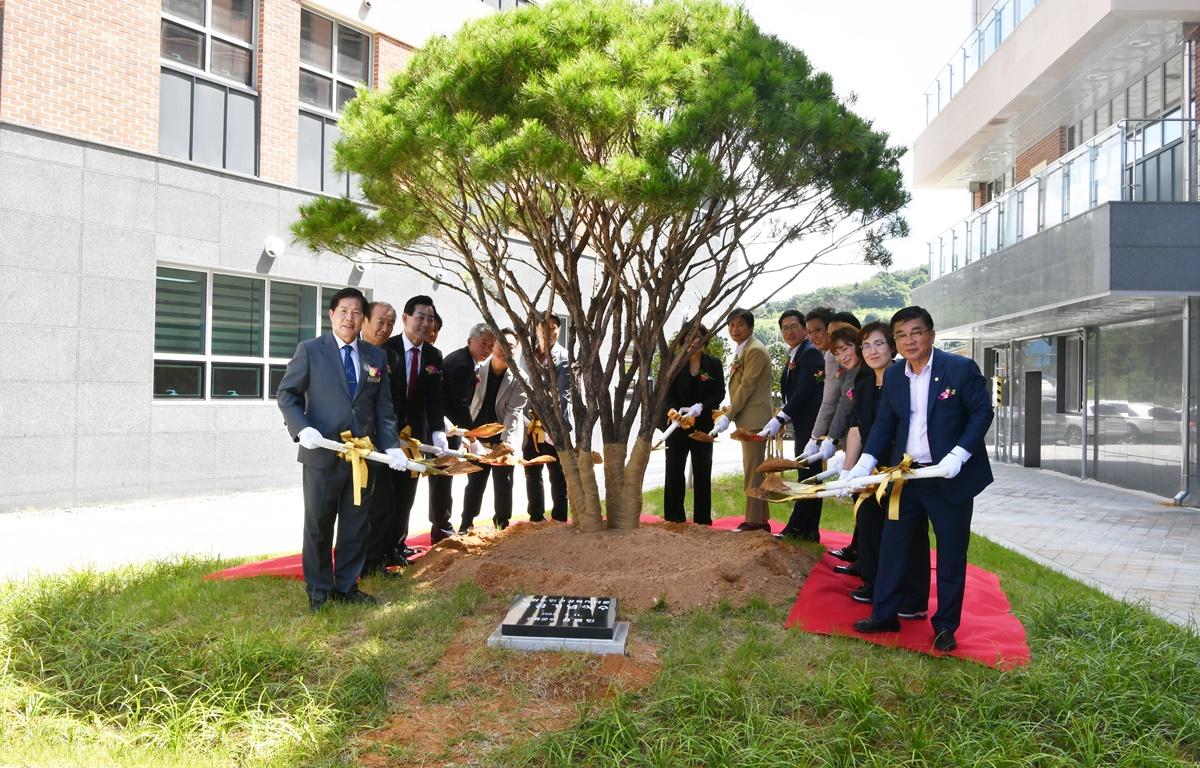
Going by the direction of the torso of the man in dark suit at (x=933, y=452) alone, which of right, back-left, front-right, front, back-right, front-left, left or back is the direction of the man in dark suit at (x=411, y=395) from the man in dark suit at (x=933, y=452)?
front-right

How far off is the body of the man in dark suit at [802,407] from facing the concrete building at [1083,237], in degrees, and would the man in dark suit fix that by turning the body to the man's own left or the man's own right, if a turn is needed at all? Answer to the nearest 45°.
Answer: approximately 180°

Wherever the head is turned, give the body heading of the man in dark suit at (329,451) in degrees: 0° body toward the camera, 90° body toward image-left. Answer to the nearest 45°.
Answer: approximately 315°

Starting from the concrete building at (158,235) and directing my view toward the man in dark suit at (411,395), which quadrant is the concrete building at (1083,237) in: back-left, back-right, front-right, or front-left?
front-left

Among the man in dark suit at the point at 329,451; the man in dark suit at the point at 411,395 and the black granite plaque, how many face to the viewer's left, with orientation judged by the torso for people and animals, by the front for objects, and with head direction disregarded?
0

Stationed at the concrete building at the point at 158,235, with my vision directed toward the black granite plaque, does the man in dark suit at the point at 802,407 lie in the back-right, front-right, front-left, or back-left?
front-left

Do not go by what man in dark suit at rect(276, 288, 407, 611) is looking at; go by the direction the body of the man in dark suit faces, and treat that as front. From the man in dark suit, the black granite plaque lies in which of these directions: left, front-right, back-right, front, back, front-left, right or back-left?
front

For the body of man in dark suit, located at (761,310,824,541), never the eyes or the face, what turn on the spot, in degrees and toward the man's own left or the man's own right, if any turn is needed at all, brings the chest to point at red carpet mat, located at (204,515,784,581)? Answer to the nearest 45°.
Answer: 0° — they already face it

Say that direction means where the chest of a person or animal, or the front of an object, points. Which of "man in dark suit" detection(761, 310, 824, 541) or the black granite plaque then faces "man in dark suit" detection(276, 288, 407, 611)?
"man in dark suit" detection(761, 310, 824, 541)

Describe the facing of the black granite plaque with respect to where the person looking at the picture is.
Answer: facing the viewer

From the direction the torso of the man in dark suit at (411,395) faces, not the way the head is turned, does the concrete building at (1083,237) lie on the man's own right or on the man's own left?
on the man's own left

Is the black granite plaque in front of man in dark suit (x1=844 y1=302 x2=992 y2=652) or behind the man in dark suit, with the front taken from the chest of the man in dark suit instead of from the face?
in front

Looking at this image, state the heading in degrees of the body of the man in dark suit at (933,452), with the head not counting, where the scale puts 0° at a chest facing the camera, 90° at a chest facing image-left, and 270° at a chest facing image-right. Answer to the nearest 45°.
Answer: approximately 45°

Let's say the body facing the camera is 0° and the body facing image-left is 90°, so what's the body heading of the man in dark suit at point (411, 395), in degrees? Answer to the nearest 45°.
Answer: approximately 315°

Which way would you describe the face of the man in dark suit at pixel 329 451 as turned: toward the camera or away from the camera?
toward the camera
